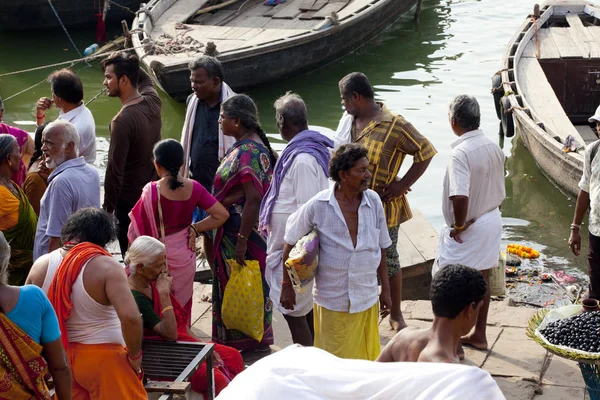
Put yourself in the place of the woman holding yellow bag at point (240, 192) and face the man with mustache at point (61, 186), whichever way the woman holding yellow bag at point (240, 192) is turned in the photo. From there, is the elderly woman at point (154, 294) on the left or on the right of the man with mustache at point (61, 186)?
left

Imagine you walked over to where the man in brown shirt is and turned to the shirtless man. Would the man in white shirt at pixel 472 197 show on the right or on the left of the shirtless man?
left

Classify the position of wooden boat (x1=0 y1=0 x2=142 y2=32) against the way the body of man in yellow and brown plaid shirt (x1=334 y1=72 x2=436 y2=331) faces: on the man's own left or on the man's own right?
on the man's own right

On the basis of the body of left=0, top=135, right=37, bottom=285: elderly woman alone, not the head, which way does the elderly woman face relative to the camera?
to the viewer's right

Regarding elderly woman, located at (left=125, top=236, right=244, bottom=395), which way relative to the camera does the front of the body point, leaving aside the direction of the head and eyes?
to the viewer's right

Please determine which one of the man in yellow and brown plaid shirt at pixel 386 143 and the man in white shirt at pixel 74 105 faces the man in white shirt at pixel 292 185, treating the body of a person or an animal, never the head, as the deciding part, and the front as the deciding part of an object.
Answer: the man in yellow and brown plaid shirt

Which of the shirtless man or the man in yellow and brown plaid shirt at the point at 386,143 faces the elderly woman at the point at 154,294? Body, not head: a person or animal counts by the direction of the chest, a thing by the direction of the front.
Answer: the man in yellow and brown plaid shirt

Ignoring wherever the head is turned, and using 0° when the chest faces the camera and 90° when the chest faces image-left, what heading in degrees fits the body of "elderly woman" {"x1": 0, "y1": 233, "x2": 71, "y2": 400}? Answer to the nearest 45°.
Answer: approximately 180°

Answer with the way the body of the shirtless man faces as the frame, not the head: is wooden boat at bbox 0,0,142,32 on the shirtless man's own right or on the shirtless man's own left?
on the shirtless man's own left
